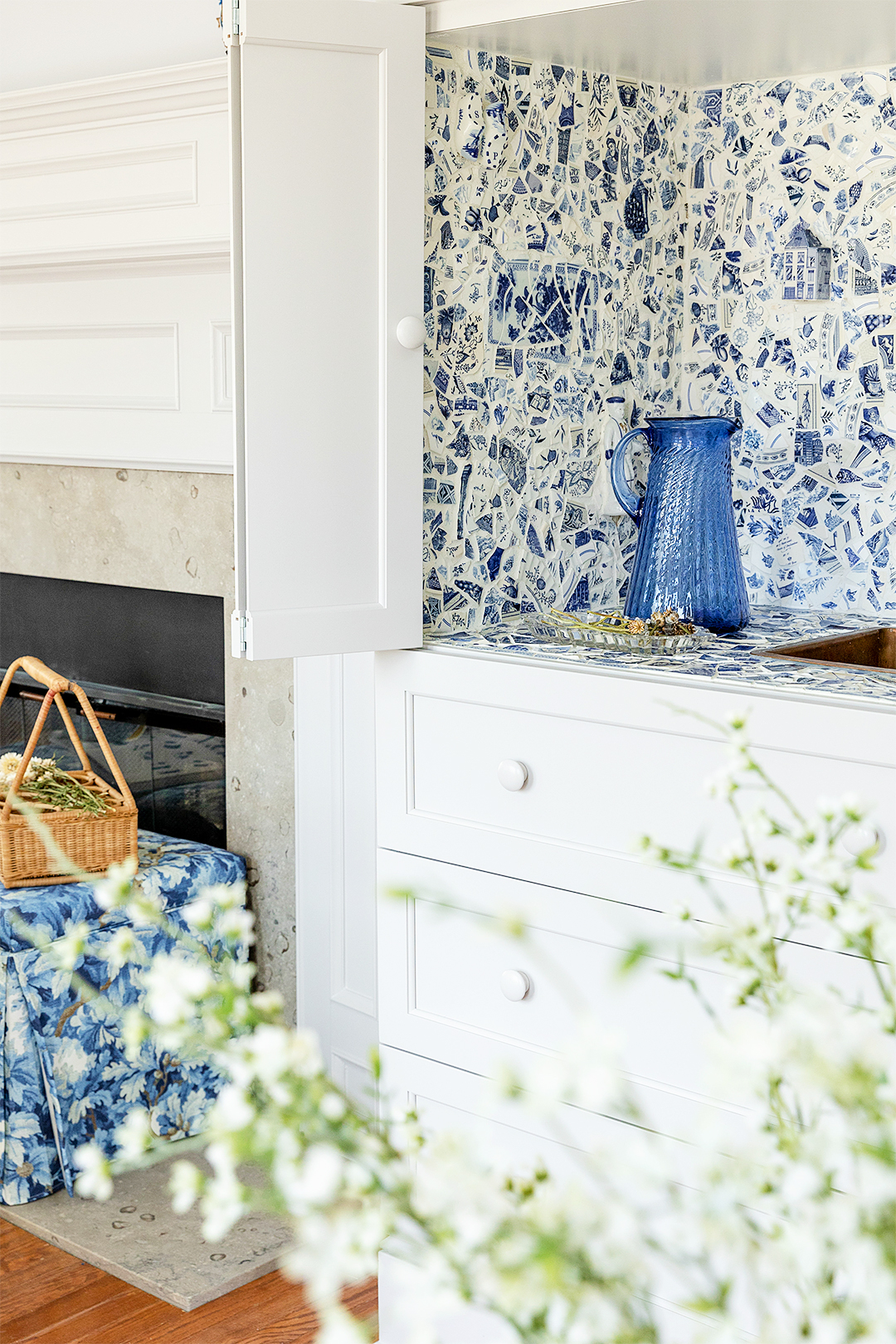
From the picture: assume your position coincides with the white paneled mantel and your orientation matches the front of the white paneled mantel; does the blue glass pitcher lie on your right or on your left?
on your left

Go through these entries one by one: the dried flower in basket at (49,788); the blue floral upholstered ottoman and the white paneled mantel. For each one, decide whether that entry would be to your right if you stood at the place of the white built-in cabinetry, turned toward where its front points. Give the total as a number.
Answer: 3

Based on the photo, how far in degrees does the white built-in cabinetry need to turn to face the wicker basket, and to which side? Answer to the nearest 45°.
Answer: approximately 90° to its right

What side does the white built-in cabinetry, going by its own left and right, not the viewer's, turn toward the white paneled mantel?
right

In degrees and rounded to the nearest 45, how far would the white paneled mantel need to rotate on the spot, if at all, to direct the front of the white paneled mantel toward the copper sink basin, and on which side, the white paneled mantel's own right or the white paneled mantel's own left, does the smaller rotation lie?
approximately 90° to the white paneled mantel's own left

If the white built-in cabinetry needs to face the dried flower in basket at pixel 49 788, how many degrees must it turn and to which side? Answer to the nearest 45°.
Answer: approximately 90° to its right

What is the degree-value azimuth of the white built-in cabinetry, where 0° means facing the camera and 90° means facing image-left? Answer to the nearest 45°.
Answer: approximately 45°

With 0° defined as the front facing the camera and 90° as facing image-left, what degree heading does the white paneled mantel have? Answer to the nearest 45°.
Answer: approximately 45°

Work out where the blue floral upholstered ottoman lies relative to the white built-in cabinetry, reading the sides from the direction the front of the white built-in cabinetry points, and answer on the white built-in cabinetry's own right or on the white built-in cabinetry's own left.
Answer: on the white built-in cabinetry's own right
